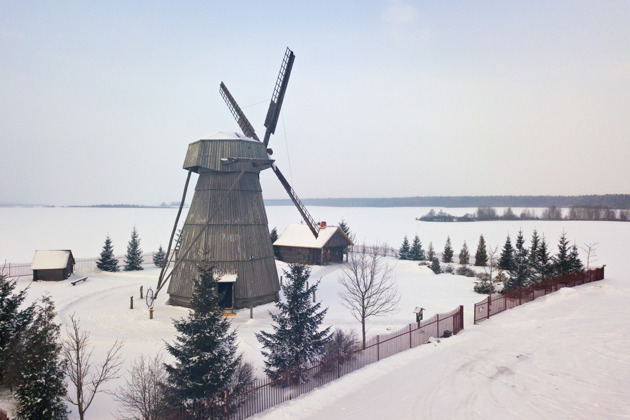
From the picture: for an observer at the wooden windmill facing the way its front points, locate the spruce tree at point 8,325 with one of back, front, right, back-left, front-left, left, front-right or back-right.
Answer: front-right

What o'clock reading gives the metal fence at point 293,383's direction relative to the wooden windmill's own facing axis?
The metal fence is roughly at 4 o'clock from the wooden windmill.

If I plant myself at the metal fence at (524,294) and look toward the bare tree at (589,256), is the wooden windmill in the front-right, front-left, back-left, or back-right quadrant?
back-left

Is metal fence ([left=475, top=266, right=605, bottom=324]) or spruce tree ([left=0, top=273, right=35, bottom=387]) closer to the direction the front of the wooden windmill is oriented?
the metal fence

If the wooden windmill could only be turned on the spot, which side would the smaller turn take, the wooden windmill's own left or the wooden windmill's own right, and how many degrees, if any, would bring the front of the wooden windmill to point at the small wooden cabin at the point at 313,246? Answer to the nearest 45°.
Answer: approximately 135° to the wooden windmill's own left

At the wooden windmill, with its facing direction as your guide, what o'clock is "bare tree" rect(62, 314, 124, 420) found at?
The bare tree is roughly at 5 o'clock from the wooden windmill.

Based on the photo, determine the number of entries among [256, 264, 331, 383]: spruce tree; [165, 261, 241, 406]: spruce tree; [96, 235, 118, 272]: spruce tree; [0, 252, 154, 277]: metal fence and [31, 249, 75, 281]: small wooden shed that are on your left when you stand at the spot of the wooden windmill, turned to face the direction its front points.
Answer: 3

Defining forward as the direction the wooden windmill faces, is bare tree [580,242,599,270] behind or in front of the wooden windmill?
in front
